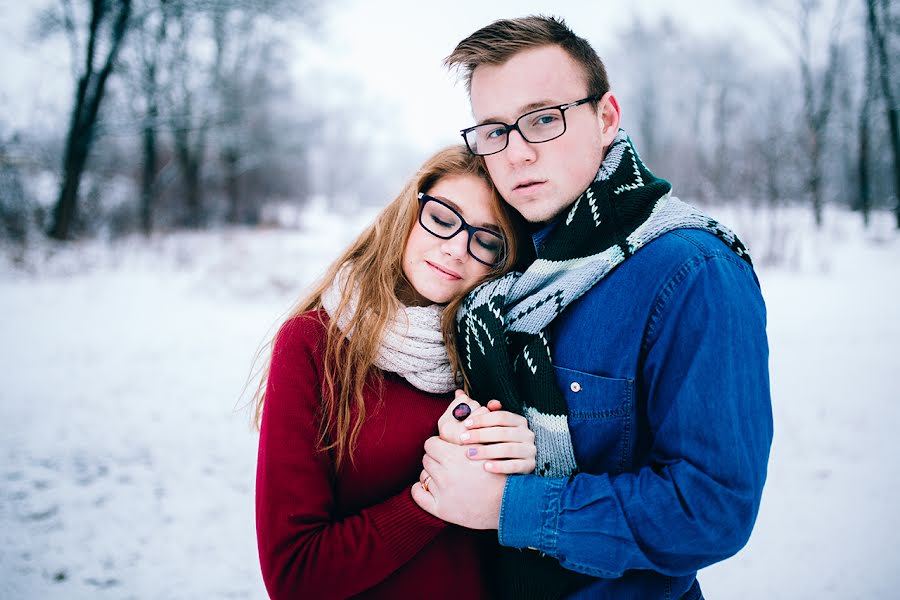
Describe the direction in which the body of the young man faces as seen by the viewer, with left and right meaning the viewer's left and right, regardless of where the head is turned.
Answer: facing the viewer and to the left of the viewer

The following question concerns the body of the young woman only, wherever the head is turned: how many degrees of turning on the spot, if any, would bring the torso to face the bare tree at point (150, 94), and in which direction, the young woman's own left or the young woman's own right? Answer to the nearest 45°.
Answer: approximately 135° to the young woman's own left

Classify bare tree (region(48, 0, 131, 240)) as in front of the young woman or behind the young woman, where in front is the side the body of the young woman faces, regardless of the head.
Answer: behind

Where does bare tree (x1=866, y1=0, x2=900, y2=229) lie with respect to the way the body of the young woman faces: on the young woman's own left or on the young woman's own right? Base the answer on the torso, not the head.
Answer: on the young woman's own left

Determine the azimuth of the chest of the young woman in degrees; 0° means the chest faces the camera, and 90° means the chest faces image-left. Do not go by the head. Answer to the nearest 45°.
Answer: approximately 315°

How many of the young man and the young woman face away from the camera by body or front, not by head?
0

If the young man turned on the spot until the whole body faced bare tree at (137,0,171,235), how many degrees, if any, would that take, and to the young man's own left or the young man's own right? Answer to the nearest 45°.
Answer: approximately 90° to the young man's own right
